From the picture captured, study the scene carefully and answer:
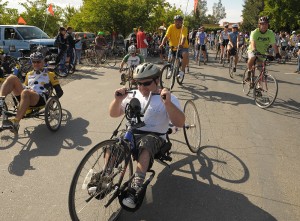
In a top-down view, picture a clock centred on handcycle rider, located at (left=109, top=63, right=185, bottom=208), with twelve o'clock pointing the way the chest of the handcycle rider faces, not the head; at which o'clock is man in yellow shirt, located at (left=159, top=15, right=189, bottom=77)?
The man in yellow shirt is roughly at 5 o'clock from the handcycle rider.

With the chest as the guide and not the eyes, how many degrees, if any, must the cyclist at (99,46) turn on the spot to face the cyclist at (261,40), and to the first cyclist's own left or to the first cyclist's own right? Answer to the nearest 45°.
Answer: approximately 45° to the first cyclist's own left

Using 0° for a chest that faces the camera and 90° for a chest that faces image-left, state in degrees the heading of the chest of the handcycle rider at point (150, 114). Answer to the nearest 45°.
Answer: approximately 45°

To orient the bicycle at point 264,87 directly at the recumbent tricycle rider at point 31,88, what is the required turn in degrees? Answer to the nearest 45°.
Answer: approximately 90° to its right

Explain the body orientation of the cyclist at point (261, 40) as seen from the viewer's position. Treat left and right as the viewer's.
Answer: facing the viewer and to the right of the viewer

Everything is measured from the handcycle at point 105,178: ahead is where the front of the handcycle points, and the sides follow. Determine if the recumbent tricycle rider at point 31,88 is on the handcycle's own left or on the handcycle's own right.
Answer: on the handcycle's own right

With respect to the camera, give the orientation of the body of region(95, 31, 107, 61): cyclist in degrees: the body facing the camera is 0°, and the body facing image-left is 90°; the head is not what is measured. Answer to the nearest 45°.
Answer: approximately 0°

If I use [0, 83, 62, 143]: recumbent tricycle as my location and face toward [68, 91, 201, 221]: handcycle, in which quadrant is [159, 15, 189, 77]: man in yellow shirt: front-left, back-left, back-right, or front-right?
back-left

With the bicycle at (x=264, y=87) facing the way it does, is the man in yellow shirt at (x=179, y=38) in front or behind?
behind

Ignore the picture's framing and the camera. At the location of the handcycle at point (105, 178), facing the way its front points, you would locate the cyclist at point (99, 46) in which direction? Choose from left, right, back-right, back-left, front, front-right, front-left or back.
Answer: back-right

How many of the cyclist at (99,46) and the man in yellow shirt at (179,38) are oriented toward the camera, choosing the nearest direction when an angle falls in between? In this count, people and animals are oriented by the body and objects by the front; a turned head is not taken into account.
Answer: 2

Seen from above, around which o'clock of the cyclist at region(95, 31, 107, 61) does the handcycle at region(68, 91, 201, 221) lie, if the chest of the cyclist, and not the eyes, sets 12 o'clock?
The handcycle is roughly at 12 o'clock from the cyclist.

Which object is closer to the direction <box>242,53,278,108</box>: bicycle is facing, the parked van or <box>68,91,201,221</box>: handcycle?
the handcycle
